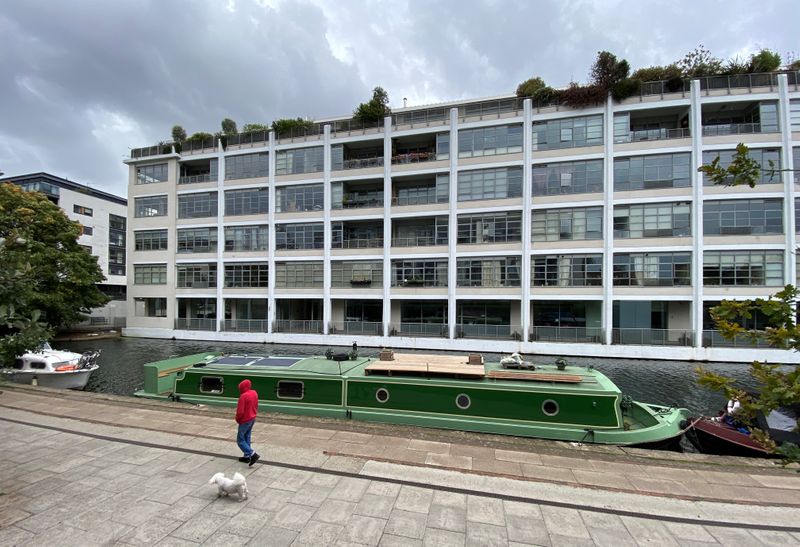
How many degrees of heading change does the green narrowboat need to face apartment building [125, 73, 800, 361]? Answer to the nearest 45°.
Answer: approximately 90° to its left

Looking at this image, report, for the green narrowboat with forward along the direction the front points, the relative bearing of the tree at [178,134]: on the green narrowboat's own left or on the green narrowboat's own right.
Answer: on the green narrowboat's own left

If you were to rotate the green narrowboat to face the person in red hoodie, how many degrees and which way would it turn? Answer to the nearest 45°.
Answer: approximately 135° to its right

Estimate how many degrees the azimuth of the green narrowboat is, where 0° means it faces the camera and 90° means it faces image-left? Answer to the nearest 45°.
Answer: approximately 270°

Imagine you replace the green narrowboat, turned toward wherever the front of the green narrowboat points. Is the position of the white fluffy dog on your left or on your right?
on your right

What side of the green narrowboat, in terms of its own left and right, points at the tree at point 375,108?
left

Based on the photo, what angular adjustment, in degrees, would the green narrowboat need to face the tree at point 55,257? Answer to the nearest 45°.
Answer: approximately 135° to its left
